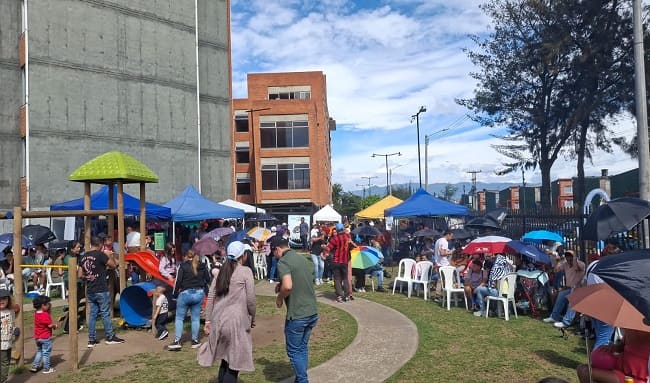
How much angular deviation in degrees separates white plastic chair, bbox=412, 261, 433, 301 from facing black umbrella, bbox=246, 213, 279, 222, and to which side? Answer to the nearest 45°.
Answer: approximately 90° to its right

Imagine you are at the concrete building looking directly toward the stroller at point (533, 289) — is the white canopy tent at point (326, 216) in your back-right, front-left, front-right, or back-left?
front-left

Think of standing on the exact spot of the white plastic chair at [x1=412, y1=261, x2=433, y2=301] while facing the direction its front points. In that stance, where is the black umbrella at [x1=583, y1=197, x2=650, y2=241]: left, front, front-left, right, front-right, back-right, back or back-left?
left

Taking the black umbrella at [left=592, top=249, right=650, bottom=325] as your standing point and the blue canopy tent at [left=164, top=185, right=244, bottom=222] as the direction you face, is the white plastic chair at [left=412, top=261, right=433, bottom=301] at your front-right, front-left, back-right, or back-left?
front-right

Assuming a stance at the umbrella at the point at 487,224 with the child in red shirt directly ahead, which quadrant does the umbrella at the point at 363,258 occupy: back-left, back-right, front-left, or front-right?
front-right

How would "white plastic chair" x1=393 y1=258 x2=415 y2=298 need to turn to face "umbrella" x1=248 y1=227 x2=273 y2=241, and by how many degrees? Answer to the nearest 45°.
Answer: approximately 90° to its right

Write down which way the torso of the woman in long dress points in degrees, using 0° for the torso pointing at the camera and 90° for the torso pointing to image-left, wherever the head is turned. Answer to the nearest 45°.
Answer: approximately 225°

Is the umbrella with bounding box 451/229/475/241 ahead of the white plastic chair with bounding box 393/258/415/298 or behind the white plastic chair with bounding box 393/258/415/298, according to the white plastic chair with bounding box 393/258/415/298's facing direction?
behind

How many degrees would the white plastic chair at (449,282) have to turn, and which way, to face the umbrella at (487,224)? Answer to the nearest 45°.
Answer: approximately 135° to its left

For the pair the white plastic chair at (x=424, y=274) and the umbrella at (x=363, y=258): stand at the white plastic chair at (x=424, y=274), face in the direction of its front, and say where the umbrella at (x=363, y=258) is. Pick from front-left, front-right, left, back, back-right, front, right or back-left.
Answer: front-right

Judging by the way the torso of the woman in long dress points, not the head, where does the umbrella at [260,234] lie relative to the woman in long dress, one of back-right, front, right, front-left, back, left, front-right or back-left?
front-left

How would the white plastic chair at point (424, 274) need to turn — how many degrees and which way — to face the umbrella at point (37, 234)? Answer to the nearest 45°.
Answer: approximately 45° to its right
